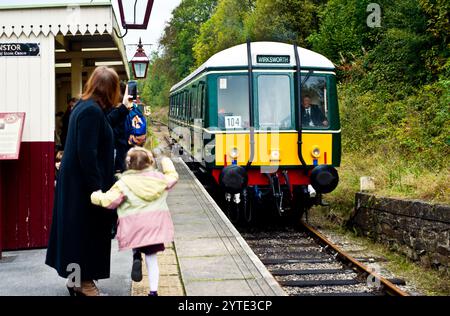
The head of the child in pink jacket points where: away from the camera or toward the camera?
away from the camera

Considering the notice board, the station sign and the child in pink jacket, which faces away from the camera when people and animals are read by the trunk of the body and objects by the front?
the child in pink jacket

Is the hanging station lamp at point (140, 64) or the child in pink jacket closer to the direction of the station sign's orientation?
the child in pink jacket

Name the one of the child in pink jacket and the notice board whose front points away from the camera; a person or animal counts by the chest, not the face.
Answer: the child in pink jacket

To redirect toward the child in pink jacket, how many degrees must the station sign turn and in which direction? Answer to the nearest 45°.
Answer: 0° — it already faces them

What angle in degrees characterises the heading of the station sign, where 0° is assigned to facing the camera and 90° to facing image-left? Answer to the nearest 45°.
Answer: approximately 0°

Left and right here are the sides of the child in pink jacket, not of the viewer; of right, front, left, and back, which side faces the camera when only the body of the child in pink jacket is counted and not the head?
back

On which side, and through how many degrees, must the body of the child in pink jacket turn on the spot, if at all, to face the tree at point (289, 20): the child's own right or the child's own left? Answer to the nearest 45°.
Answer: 0° — they already face it

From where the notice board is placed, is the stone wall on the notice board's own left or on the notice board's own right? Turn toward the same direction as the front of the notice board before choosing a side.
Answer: on the notice board's own left
